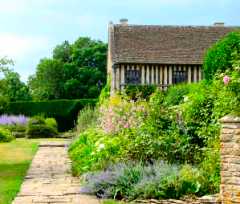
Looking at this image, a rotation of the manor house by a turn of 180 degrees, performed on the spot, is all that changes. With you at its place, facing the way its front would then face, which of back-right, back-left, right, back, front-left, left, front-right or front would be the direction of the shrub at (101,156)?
back

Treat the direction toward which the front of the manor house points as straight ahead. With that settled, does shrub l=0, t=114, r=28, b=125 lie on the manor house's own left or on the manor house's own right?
on the manor house's own right

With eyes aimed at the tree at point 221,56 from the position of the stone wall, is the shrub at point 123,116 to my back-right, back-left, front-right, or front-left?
front-left

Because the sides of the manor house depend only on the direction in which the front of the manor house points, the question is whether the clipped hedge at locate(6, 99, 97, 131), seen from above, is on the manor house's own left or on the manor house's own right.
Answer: on the manor house's own right

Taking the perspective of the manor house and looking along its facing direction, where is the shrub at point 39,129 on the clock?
The shrub is roughly at 2 o'clock from the manor house.

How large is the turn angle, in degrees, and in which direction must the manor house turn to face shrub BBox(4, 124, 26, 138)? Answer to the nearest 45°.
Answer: approximately 90° to its right

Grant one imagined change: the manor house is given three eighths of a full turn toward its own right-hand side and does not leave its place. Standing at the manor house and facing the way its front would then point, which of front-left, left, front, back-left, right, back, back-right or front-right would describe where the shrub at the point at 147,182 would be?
back-left

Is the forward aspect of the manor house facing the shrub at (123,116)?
yes

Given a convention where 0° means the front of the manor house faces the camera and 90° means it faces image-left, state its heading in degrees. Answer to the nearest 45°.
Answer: approximately 0°

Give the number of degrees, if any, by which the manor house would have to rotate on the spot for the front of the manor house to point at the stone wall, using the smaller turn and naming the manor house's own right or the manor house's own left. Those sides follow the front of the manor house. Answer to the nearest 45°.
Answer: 0° — it already faces it
